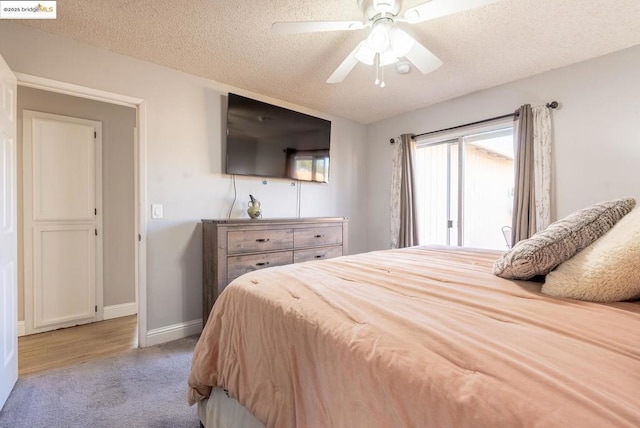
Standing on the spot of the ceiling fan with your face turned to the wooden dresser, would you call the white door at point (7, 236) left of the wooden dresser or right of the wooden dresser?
left

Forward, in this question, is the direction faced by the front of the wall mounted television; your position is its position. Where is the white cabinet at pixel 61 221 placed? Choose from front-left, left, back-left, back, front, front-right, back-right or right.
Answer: back-right

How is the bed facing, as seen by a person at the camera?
facing away from the viewer and to the left of the viewer

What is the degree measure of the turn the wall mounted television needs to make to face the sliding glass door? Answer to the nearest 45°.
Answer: approximately 45° to its left

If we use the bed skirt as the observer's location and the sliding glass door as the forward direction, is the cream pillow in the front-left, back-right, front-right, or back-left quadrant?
front-right

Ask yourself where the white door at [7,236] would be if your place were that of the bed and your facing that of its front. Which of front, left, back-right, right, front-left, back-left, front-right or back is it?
front-left

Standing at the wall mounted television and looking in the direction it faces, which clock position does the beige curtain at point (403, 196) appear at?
The beige curtain is roughly at 10 o'clock from the wall mounted television.

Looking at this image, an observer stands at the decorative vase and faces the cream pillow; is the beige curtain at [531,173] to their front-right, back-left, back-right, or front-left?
front-left

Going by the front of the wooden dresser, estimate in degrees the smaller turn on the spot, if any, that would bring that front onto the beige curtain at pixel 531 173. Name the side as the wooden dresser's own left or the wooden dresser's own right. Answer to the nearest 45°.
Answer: approximately 45° to the wooden dresser's own left

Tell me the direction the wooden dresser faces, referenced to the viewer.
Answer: facing the viewer and to the right of the viewer

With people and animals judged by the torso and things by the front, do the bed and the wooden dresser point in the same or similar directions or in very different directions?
very different directions

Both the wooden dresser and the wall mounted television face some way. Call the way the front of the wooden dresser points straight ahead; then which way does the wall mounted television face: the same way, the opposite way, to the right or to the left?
the same way

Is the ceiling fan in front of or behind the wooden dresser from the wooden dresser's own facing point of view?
in front

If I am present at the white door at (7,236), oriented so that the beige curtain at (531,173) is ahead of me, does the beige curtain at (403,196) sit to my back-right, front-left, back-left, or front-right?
front-left

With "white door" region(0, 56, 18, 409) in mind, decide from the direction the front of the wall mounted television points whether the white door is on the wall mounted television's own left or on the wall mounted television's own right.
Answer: on the wall mounted television's own right

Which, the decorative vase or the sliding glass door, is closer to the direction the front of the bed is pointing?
the decorative vase
